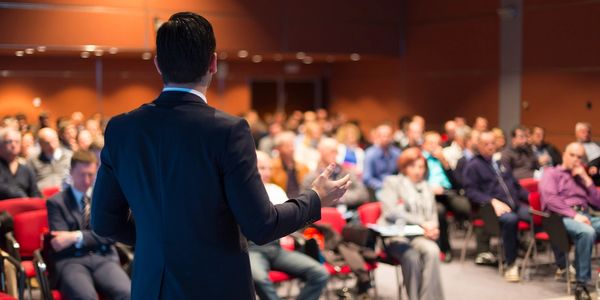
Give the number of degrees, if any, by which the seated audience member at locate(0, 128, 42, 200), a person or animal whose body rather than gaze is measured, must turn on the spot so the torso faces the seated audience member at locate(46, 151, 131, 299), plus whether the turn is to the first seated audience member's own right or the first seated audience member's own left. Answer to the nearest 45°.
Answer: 0° — they already face them

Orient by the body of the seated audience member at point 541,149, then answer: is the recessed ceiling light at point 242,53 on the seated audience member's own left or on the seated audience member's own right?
on the seated audience member's own right

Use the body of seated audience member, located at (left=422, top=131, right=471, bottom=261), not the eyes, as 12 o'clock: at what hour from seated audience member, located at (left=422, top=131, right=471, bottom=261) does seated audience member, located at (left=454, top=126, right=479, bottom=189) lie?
seated audience member, located at (left=454, top=126, right=479, bottom=189) is roughly at 7 o'clock from seated audience member, located at (left=422, top=131, right=471, bottom=261).

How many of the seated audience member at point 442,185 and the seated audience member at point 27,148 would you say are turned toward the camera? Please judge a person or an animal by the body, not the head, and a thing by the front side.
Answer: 2

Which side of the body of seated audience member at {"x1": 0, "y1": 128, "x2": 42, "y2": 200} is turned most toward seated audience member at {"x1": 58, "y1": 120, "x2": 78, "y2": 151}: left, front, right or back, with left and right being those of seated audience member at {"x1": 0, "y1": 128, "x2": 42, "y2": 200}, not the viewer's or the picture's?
back

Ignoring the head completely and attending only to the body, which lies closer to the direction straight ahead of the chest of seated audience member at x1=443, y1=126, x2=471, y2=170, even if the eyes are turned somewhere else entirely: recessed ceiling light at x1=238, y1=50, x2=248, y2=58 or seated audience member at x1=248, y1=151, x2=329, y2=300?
the seated audience member
